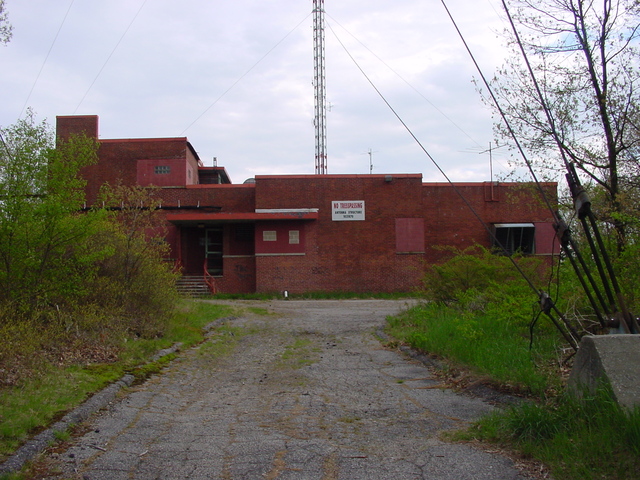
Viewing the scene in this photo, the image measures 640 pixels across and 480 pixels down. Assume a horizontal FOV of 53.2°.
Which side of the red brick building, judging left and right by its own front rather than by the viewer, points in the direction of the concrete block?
front

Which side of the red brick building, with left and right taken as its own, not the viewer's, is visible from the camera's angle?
front

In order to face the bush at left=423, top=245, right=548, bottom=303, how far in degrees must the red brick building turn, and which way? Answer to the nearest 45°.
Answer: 0° — it already faces it
